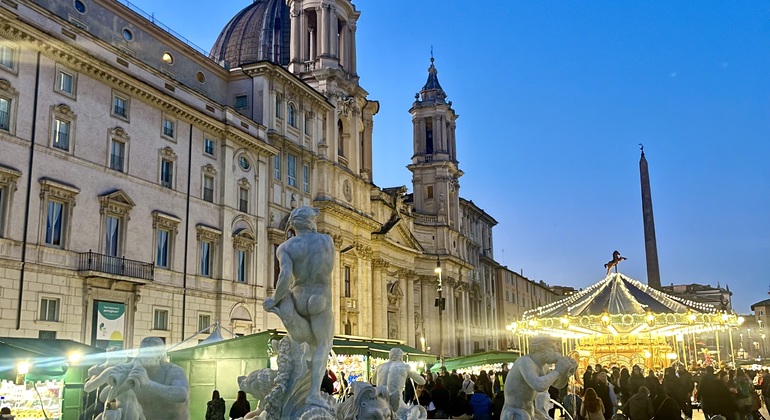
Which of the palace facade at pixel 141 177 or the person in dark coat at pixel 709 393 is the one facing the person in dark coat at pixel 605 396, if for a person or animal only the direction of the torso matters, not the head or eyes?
the palace facade

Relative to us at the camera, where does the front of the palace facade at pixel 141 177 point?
facing the viewer and to the right of the viewer

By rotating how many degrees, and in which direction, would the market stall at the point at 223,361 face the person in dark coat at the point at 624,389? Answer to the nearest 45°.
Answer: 0° — it already faces them

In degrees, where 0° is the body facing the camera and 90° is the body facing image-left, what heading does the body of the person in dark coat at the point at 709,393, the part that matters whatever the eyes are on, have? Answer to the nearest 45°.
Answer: approximately 180°

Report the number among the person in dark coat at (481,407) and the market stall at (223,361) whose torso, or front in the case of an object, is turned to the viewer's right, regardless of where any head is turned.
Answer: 1

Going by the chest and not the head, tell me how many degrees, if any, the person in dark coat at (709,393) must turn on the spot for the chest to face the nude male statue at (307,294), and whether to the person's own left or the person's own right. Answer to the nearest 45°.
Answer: approximately 135° to the person's own left

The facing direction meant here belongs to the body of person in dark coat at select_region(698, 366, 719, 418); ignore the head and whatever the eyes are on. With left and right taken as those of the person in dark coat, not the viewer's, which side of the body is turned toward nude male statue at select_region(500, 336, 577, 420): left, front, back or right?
back

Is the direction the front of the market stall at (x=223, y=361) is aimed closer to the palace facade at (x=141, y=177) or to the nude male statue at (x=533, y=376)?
the nude male statue

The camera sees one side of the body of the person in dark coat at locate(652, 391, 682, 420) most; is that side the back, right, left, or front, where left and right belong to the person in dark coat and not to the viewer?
back

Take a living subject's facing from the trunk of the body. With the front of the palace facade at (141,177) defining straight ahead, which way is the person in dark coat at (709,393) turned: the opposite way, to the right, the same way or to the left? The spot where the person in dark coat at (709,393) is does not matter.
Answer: to the left

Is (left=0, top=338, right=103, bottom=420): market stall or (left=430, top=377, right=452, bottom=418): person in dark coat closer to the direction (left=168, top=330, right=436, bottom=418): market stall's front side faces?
the person in dark coat

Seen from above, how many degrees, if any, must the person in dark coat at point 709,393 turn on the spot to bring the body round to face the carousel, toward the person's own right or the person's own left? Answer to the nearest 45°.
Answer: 0° — they already face it

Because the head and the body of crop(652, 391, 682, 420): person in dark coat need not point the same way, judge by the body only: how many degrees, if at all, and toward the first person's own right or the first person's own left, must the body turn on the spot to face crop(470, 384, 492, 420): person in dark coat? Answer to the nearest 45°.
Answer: approximately 45° to the first person's own left

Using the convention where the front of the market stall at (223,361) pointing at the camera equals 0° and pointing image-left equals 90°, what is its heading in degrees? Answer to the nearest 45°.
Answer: approximately 270°

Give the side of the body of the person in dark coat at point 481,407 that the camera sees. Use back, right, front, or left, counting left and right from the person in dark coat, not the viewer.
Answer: back
